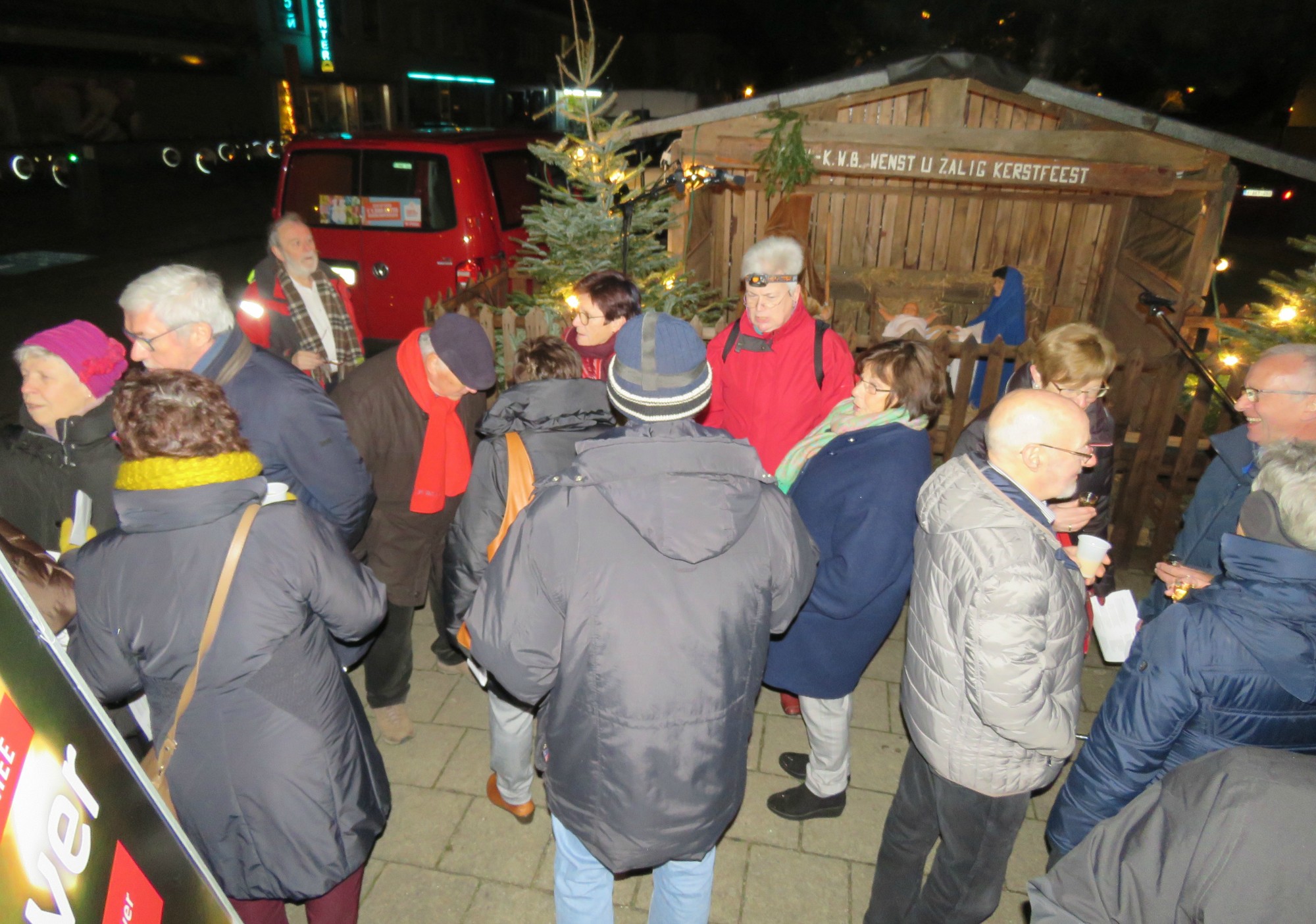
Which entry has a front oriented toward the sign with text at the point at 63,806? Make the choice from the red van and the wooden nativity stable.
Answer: the wooden nativity stable

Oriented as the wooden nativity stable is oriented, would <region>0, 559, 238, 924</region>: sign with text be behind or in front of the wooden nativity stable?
in front

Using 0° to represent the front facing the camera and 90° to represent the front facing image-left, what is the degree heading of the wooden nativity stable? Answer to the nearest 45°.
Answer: approximately 0°

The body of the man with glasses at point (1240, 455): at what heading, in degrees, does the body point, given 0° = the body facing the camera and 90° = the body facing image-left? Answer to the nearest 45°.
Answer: approximately 90°

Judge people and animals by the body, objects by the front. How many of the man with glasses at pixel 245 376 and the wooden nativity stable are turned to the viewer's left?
1

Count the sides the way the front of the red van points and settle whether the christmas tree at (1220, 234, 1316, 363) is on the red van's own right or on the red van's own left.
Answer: on the red van's own right

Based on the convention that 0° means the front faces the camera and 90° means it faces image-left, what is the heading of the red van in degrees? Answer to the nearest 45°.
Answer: approximately 225°

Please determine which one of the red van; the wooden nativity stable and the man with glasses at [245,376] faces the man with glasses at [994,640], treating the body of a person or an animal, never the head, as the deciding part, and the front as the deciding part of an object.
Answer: the wooden nativity stable

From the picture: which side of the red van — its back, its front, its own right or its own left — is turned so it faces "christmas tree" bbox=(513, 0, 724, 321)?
right

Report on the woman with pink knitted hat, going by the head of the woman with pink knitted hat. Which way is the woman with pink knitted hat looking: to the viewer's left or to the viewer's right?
to the viewer's left

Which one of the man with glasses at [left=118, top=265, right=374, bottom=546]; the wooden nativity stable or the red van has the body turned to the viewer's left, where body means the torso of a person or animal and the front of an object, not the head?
the man with glasses

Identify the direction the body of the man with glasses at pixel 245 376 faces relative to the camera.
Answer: to the viewer's left

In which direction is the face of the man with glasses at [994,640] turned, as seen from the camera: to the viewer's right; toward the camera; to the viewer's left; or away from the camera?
to the viewer's right

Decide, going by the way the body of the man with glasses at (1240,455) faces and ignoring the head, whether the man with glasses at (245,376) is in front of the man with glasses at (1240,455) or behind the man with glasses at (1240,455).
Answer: in front
